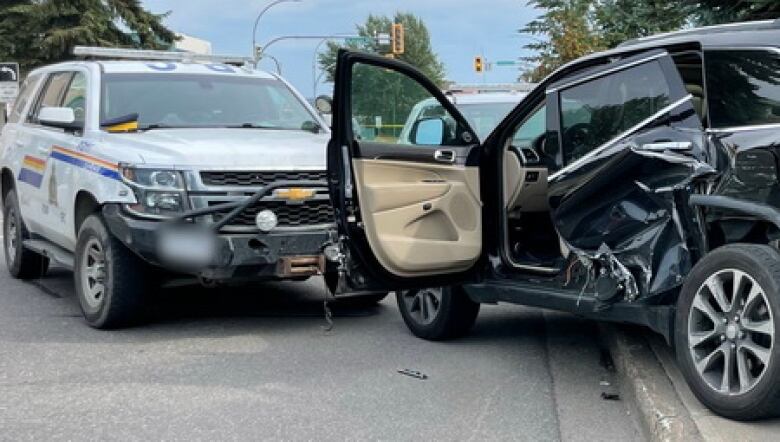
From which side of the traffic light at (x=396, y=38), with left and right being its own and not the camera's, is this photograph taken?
front

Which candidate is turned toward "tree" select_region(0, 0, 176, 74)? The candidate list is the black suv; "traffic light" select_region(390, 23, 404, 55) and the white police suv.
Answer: the black suv

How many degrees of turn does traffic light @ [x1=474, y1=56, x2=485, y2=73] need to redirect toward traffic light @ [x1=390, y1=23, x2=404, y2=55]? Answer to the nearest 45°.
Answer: approximately 45° to its right

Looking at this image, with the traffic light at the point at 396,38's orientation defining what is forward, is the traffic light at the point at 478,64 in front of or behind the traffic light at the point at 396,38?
behind

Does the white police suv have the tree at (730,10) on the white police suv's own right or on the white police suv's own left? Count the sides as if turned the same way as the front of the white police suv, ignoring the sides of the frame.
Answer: on the white police suv's own left

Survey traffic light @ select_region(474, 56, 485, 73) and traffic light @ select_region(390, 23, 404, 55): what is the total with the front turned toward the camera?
2

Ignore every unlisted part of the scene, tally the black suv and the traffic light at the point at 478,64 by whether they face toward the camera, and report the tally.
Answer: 1

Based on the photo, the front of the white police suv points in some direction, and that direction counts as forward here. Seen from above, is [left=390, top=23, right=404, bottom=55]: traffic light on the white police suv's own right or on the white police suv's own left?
on the white police suv's own left

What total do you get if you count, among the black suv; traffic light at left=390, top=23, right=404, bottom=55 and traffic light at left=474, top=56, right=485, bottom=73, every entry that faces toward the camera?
2

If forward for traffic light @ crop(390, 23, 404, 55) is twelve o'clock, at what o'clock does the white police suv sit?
The white police suv is roughly at 12 o'clock from the traffic light.

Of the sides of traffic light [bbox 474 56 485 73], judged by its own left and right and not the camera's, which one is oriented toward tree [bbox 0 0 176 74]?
right
